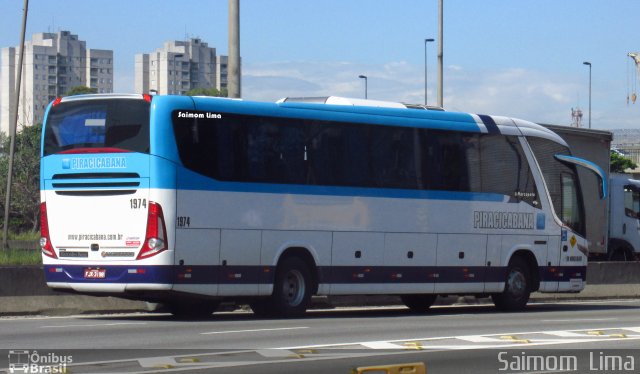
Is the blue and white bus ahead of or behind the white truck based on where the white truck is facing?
behind

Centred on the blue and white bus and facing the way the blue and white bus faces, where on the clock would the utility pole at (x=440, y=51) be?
The utility pole is roughly at 11 o'clock from the blue and white bus.

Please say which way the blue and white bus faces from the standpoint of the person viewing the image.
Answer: facing away from the viewer and to the right of the viewer

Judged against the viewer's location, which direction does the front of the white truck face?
facing away from the viewer and to the right of the viewer

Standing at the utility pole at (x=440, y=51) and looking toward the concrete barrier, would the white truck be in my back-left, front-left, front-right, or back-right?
front-left

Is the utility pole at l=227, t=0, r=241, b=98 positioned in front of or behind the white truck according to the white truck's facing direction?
behind
